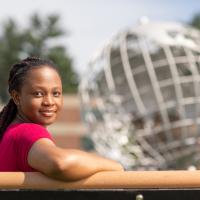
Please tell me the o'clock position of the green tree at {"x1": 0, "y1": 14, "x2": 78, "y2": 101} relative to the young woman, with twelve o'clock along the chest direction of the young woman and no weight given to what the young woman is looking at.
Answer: The green tree is roughly at 9 o'clock from the young woman.

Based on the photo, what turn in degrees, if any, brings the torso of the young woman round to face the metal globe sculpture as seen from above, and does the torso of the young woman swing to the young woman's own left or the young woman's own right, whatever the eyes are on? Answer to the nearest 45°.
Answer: approximately 90° to the young woman's own left

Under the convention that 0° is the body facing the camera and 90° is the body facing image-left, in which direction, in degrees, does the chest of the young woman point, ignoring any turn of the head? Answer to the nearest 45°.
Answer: approximately 270°
